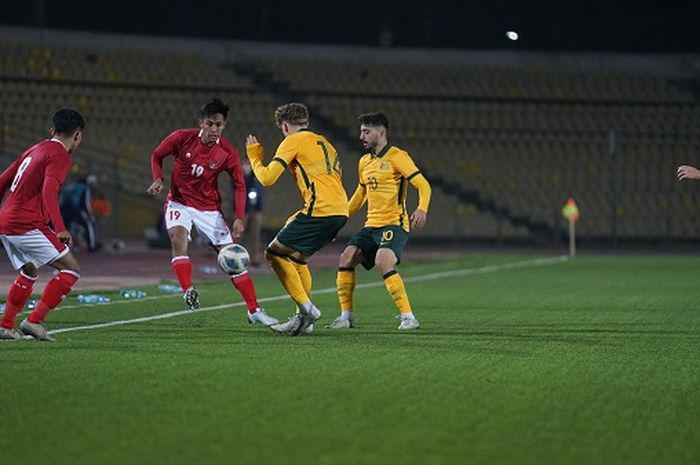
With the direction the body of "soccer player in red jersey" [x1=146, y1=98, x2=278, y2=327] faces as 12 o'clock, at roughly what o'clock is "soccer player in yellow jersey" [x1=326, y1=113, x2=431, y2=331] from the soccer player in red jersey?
The soccer player in yellow jersey is roughly at 9 o'clock from the soccer player in red jersey.

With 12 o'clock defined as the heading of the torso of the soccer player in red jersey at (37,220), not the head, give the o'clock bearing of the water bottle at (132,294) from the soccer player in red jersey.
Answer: The water bottle is roughly at 11 o'clock from the soccer player in red jersey.

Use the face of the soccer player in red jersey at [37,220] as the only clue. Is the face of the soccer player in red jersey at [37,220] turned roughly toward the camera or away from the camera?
away from the camera

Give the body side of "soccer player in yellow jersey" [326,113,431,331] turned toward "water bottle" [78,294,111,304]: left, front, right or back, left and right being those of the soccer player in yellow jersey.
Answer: right

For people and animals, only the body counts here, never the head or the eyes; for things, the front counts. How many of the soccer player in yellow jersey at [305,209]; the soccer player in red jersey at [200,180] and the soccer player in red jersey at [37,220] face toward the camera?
1

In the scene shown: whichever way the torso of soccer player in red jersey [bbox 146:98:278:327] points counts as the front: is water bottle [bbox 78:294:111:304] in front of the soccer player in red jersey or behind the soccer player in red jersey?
behind

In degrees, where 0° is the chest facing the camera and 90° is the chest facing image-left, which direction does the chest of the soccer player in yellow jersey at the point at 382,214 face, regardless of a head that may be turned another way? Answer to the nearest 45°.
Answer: approximately 45°

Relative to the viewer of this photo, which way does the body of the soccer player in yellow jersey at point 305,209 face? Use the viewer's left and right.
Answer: facing away from the viewer and to the left of the viewer
